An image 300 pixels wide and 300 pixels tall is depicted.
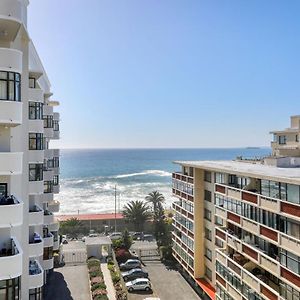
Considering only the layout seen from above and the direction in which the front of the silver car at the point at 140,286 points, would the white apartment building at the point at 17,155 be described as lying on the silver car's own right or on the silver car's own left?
on the silver car's own left

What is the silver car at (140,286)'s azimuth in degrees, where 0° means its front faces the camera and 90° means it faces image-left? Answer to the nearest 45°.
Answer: approximately 90°

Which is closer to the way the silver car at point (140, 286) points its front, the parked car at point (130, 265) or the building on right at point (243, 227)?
the parked car

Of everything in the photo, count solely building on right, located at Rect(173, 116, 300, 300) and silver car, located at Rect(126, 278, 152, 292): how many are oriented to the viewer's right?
0

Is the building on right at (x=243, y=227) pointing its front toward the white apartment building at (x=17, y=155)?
yes

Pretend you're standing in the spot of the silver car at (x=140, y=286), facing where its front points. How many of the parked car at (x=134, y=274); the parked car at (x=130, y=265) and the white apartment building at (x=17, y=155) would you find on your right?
2

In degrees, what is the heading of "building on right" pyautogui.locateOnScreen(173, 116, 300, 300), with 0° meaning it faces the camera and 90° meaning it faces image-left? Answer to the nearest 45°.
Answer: approximately 45°
